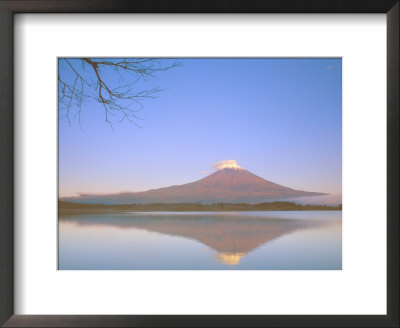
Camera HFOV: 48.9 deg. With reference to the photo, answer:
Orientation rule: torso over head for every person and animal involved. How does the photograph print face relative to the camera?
toward the camera
